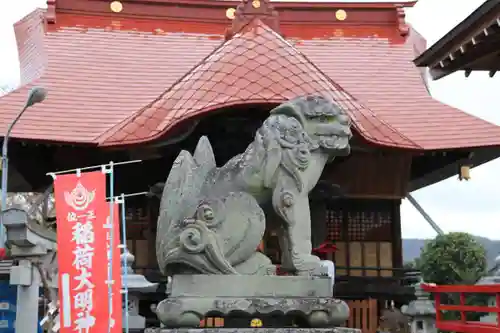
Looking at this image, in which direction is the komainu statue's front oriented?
to the viewer's right

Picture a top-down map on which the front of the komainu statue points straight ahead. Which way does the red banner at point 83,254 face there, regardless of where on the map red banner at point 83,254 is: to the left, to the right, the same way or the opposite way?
to the right

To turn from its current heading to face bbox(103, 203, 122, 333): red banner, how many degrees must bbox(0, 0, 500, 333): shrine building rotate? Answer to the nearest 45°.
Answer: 0° — it already faces it

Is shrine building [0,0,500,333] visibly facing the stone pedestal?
yes

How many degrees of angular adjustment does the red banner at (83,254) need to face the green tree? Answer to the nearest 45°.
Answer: approximately 135° to its left

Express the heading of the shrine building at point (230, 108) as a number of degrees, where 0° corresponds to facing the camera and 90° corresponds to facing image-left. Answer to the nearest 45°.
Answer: approximately 0°

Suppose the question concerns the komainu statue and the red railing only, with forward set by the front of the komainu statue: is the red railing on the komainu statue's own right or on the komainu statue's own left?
on the komainu statue's own left

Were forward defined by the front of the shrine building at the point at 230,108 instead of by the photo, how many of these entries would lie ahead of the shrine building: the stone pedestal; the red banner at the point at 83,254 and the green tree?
2

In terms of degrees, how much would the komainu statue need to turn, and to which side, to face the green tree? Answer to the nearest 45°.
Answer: approximately 90° to its left
